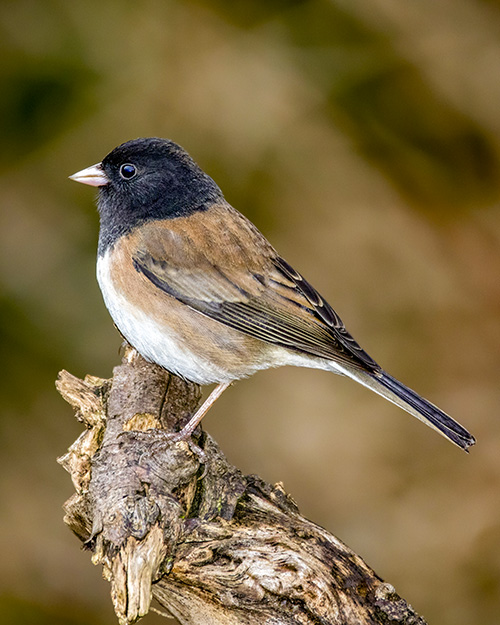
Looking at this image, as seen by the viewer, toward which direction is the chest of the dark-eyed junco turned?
to the viewer's left
